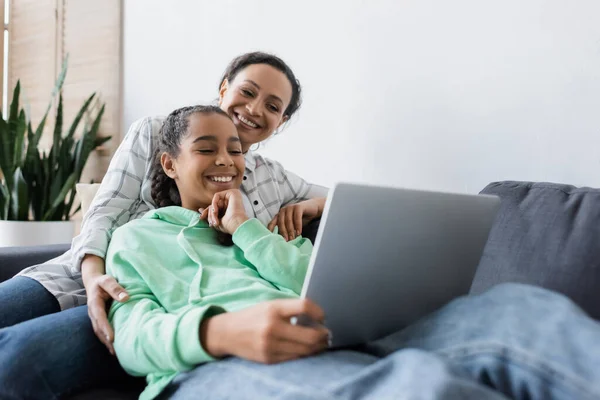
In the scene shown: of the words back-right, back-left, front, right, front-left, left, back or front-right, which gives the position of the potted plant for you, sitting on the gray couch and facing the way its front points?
back-right

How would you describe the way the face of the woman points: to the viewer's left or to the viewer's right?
to the viewer's right

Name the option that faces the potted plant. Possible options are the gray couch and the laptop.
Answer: the laptop

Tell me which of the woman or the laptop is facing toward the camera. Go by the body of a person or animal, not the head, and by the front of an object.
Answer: the woman

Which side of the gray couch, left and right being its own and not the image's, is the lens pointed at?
front

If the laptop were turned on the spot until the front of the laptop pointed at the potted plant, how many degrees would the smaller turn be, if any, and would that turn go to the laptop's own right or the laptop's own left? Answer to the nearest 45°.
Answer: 0° — it already faces it

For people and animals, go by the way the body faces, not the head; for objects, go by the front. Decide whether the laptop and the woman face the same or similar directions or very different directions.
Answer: very different directions

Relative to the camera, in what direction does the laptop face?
facing away from the viewer and to the left of the viewer

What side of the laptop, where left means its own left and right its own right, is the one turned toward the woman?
front

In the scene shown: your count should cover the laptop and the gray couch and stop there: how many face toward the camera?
1

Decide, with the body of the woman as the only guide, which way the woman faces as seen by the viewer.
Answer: toward the camera
